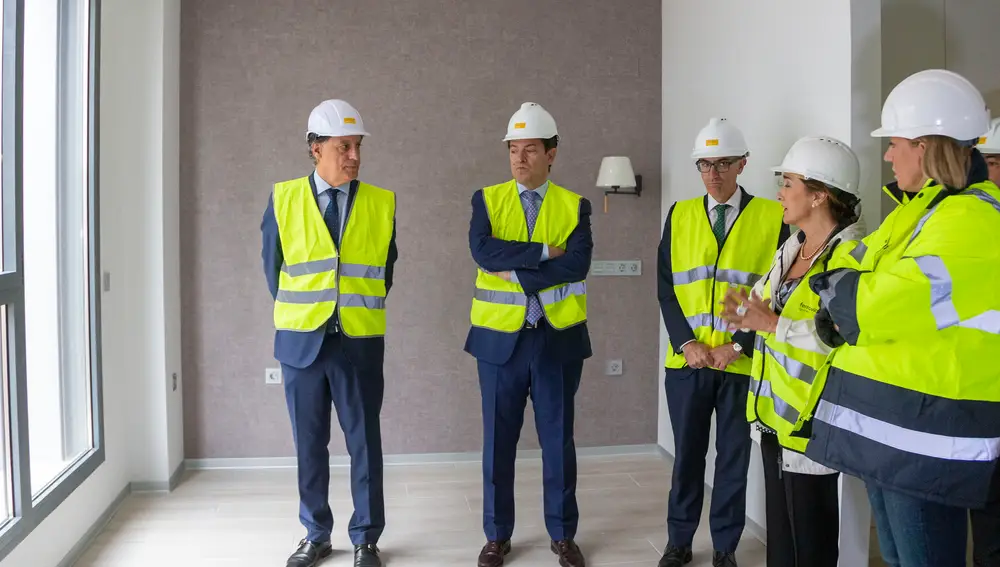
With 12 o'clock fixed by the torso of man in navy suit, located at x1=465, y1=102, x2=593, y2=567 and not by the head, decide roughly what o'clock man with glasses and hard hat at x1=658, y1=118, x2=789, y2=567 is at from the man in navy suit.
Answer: The man with glasses and hard hat is roughly at 9 o'clock from the man in navy suit.

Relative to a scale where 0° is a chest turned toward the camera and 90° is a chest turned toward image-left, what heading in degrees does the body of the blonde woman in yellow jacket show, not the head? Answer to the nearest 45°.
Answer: approximately 90°

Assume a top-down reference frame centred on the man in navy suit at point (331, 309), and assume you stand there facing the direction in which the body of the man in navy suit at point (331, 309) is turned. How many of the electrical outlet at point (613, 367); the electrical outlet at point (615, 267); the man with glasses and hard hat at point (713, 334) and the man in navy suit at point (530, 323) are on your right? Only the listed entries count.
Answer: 0

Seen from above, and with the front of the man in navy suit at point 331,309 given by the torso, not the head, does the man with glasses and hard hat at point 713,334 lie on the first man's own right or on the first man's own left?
on the first man's own left

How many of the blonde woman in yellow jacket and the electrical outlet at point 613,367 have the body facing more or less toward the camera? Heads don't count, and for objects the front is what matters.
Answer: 1

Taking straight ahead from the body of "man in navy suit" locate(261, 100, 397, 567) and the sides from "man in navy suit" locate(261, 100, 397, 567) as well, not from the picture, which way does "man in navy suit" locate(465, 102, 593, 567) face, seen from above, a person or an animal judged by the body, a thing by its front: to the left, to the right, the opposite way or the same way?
the same way

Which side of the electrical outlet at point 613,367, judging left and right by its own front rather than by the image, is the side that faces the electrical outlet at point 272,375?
right

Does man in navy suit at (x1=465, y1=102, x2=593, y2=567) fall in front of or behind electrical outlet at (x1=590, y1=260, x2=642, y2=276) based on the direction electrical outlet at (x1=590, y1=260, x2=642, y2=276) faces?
in front

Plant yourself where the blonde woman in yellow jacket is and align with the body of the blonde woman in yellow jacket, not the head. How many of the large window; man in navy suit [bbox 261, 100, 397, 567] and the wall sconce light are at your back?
0

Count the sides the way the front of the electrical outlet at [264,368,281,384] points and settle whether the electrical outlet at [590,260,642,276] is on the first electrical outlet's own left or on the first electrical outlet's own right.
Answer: on the first electrical outlet's own left

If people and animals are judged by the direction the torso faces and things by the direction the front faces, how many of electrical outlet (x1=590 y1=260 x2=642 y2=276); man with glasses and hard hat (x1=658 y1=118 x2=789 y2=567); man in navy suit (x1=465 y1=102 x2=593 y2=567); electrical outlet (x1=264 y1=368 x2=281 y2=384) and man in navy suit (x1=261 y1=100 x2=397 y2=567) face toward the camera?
5

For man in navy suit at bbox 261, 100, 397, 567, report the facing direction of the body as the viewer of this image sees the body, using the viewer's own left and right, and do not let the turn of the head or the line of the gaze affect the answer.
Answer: facing the viewer

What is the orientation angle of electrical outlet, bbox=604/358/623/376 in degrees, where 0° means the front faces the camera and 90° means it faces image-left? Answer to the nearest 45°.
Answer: approximately 0°

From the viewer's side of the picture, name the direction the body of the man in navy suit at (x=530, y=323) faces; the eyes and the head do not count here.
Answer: toward the camera
